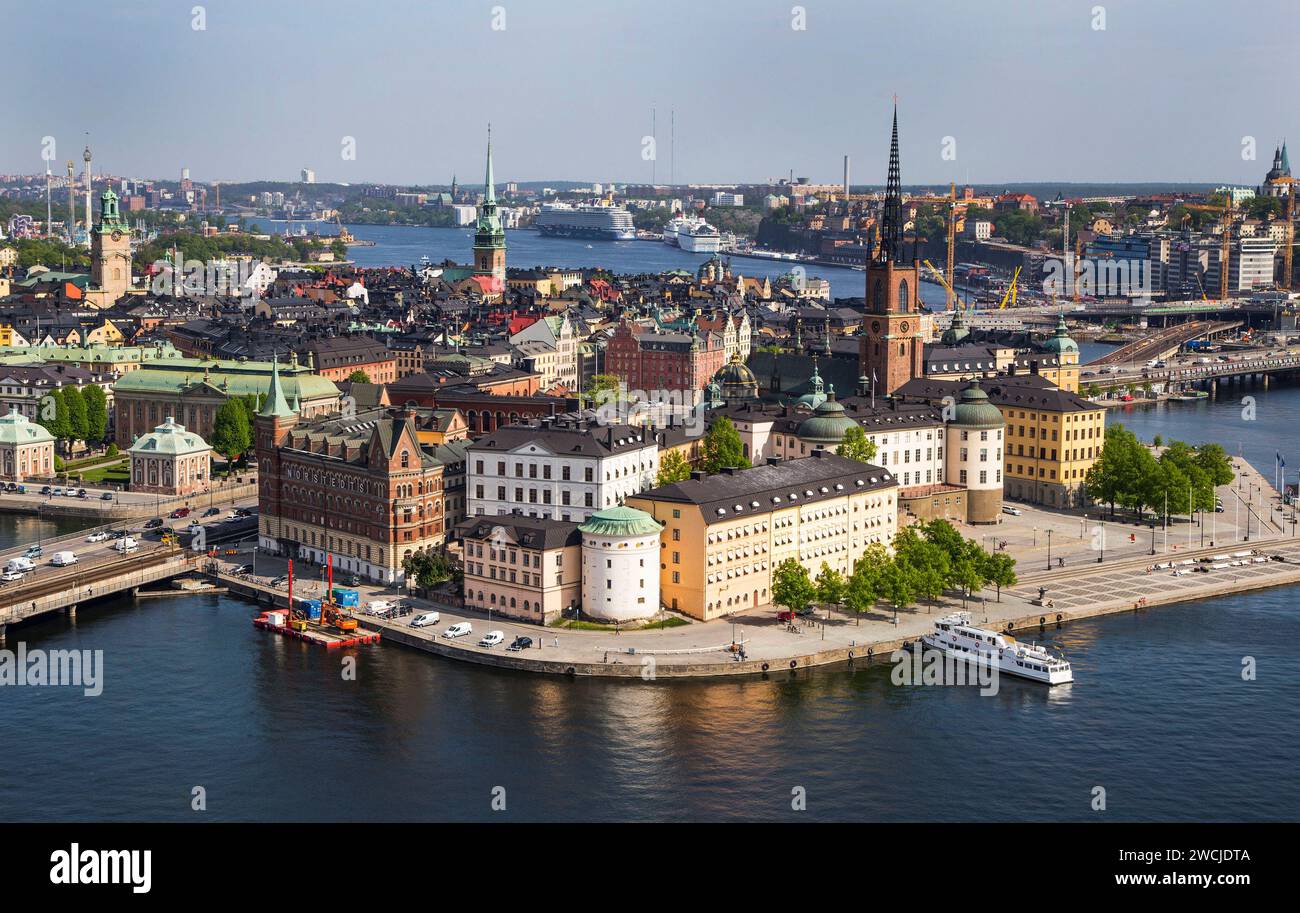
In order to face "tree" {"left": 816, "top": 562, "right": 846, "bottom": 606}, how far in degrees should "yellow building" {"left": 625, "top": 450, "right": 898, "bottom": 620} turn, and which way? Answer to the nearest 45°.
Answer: approximately 45° to its left

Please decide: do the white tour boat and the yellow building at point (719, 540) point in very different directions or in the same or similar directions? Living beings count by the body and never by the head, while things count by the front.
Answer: very different directions

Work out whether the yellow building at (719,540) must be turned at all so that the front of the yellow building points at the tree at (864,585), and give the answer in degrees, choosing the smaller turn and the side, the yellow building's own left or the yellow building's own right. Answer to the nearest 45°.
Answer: approximately 45° to the yellow building's own left

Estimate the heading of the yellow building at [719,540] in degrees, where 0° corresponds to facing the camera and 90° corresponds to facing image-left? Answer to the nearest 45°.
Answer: approximately 315°

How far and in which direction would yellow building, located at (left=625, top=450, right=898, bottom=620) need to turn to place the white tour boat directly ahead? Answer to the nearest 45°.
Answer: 0° — it already faces it

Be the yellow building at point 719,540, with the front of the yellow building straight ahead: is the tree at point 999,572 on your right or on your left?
on your left

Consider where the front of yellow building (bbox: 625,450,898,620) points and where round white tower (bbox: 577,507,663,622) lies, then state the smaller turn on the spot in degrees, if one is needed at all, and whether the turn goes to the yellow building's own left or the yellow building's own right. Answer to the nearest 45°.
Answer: approximately 90° to the yellow building's own right
